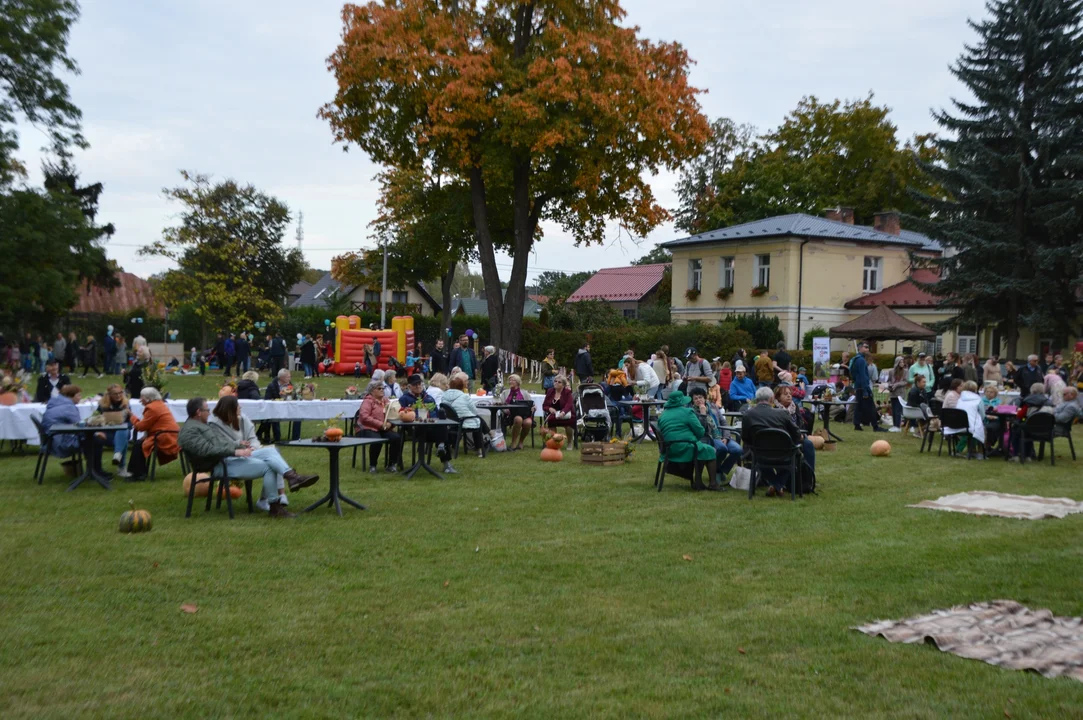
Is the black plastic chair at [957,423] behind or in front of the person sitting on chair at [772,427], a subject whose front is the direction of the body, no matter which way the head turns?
in front

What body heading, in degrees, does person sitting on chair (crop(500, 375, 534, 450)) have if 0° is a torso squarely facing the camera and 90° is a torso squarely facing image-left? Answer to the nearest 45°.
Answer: approximately 0°

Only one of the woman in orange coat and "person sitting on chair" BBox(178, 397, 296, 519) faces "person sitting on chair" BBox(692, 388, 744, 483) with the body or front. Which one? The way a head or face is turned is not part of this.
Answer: "person sitting on chair" BBox(178, 397, 296, 519)

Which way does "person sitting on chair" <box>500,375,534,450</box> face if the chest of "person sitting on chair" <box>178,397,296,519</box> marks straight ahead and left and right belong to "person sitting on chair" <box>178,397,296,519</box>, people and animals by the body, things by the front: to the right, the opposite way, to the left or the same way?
to the right

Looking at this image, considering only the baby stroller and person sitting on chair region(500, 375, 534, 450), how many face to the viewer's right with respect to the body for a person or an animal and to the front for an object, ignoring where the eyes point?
0

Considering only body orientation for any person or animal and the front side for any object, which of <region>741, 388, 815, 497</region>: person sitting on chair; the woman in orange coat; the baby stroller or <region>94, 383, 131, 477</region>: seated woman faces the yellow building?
the person sitting on chair

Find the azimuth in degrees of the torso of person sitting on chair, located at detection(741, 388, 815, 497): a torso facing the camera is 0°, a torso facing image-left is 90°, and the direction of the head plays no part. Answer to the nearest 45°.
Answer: approximately 180°

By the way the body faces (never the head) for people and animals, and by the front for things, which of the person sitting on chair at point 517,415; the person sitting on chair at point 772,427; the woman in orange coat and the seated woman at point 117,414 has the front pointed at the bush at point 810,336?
the person sitting on chair at point 772,427

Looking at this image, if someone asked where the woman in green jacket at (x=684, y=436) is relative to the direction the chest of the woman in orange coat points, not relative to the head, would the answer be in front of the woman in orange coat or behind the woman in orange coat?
behind

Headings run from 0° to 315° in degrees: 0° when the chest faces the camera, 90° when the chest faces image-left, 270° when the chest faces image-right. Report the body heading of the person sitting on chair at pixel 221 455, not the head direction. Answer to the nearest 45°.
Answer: approximately 270°

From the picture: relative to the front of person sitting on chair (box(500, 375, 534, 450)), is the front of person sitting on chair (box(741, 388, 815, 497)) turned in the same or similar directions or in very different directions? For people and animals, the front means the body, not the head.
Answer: very different directions

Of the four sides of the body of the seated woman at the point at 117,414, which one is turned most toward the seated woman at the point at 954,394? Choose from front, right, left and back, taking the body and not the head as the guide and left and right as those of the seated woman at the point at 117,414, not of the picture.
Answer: left

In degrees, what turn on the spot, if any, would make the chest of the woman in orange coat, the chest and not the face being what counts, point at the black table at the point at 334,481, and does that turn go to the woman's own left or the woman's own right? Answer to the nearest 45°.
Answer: approximately 135° to the woman's own left
